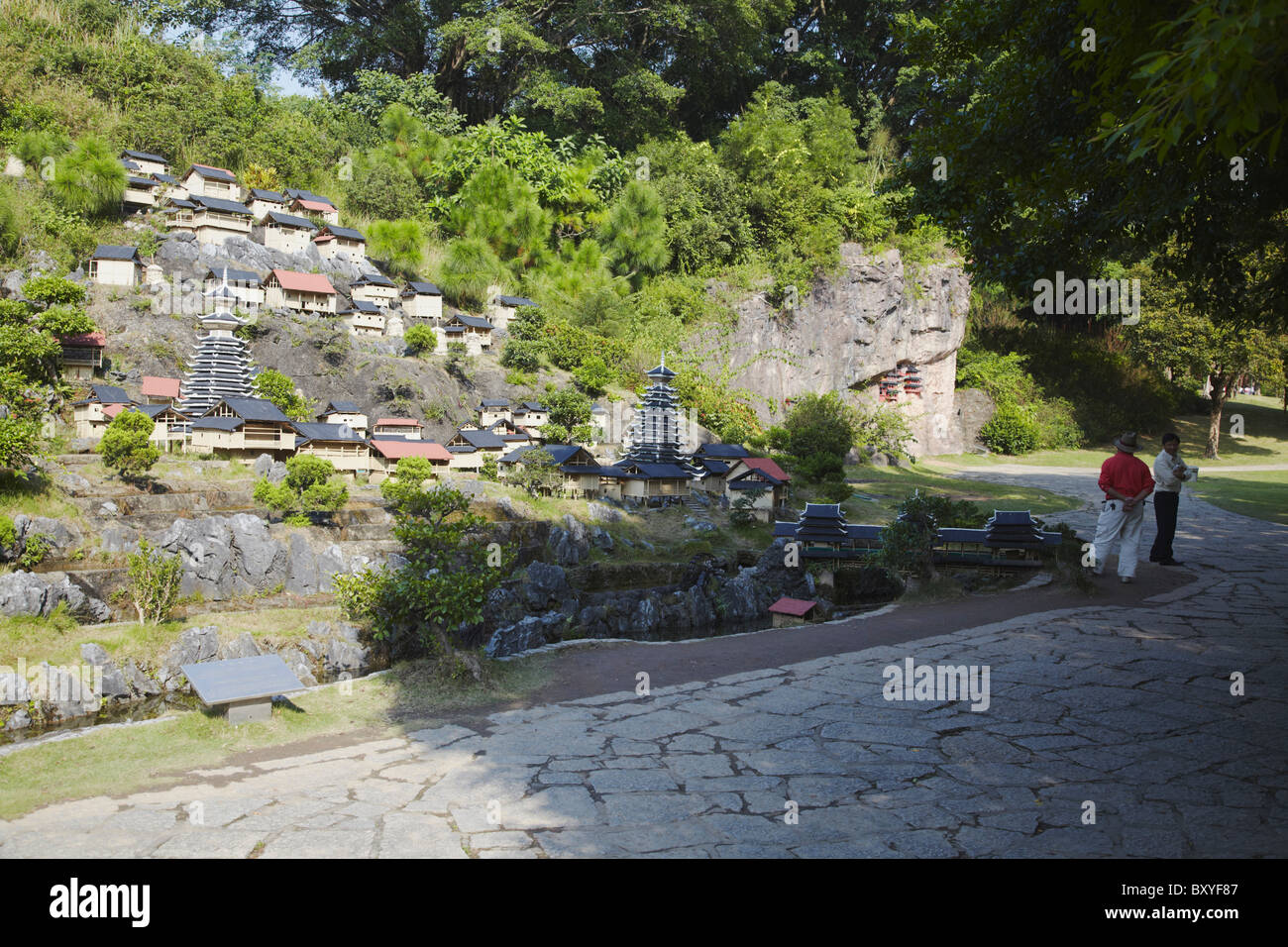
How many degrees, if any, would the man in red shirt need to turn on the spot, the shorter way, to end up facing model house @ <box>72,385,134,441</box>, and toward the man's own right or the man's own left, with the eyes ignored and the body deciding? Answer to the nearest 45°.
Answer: approximately 90° to the man's own left

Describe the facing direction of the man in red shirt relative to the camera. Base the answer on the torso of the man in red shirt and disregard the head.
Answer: away from the camera

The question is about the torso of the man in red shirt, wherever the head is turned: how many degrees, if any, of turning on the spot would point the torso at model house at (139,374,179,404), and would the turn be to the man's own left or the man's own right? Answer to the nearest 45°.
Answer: approximately 90° to the man's own left

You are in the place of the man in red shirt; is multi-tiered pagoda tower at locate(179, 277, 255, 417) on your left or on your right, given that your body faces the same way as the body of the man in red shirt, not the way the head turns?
on your left

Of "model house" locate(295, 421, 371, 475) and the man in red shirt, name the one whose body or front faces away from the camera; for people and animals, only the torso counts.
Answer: the man in red shirt

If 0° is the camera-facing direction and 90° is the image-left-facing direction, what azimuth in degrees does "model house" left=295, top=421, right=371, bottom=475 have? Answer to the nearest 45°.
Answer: approximately 0°

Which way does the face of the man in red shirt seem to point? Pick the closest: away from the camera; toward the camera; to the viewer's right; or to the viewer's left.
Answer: away from the camera

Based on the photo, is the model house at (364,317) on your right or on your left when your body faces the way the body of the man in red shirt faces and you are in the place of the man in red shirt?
on your left

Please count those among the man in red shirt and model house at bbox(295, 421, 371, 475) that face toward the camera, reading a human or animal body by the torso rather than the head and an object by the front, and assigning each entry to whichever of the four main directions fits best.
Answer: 1

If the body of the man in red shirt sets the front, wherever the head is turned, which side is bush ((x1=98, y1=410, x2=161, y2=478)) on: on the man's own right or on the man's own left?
on the man's own left

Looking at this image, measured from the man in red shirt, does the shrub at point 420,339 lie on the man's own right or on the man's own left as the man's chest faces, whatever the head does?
on the man's own left
